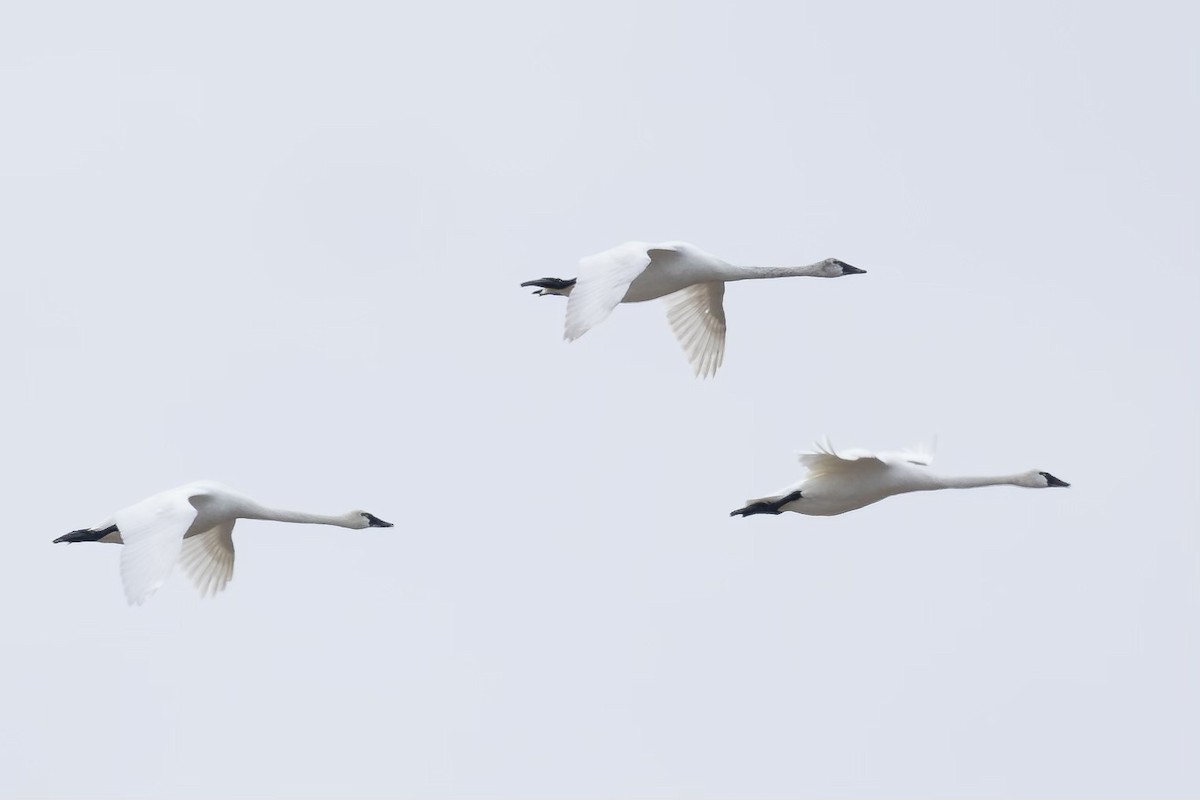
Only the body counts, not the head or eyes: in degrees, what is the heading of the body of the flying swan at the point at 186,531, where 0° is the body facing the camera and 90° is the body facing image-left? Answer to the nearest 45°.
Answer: approximately 270°
